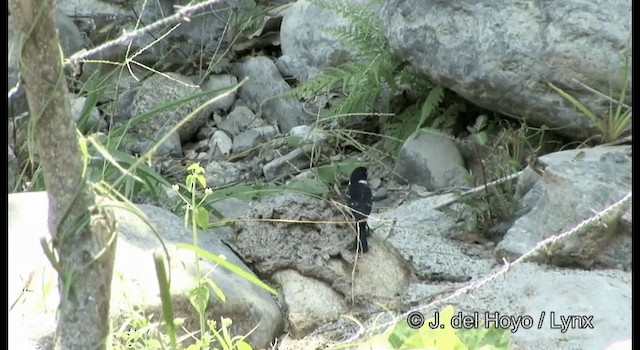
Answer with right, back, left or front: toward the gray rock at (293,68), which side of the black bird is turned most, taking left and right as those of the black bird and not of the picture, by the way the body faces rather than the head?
front

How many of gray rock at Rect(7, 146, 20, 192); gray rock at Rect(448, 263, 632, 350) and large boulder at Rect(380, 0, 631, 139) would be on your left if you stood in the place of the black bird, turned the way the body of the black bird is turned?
1

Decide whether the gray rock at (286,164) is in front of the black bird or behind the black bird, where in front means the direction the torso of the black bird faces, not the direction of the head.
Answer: in front

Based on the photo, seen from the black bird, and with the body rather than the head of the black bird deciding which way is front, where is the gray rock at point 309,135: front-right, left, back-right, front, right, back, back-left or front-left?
front

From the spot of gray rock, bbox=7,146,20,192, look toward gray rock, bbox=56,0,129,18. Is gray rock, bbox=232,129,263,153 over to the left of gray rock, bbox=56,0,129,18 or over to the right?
right

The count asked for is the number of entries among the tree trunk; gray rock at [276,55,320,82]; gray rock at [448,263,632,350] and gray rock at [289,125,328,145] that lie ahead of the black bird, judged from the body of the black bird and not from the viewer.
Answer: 2

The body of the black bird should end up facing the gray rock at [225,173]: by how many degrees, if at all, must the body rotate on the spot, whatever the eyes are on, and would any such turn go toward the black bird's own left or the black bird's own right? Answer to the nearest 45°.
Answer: approximately 45° to the black bird's own left

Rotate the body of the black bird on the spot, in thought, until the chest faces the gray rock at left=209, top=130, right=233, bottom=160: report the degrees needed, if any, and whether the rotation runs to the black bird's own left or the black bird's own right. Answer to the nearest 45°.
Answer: approximately 45° to the black bird's own left

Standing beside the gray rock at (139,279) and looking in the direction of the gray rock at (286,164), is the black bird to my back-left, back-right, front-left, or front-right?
front-right

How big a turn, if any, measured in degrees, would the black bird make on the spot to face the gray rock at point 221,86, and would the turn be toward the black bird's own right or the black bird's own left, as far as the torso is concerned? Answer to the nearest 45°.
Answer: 0° — it already faces it

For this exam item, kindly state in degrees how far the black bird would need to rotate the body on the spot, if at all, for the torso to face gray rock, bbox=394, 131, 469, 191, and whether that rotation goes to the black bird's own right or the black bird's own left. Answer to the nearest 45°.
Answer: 0° — it already faces it

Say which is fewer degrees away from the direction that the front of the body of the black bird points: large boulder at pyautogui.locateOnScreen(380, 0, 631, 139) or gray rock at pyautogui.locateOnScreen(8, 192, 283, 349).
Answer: the large boulder

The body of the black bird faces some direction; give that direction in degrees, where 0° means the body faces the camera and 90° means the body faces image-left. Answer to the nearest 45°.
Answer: approximately 180°
